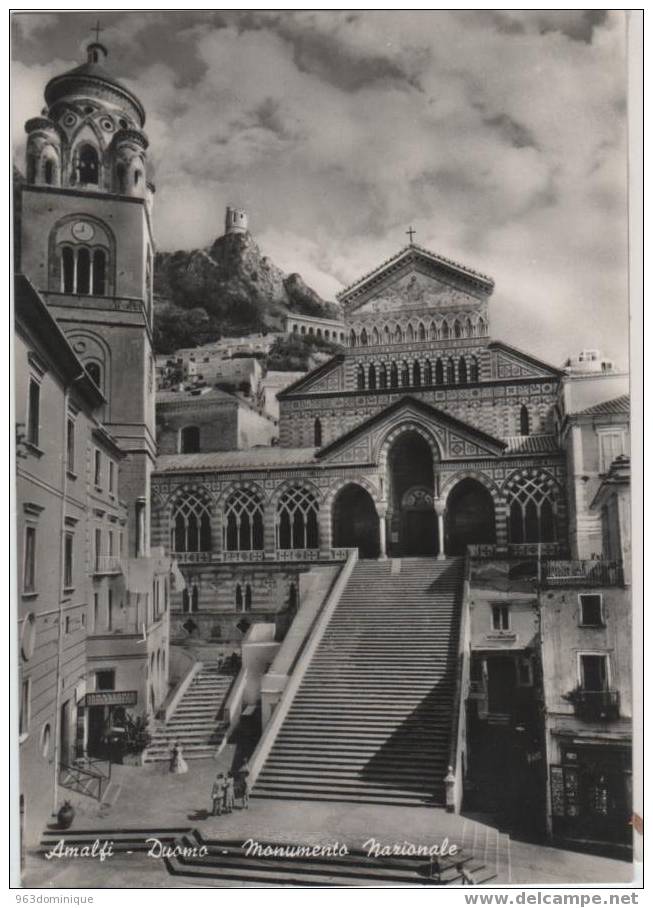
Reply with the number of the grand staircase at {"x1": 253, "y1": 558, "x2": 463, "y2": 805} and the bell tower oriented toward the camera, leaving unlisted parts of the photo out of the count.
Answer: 2

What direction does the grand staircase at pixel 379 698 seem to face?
toward the camera

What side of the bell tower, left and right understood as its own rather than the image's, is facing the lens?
front

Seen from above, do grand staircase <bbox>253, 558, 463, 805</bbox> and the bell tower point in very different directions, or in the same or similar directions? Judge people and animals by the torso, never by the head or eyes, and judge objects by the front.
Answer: same or similar directions
